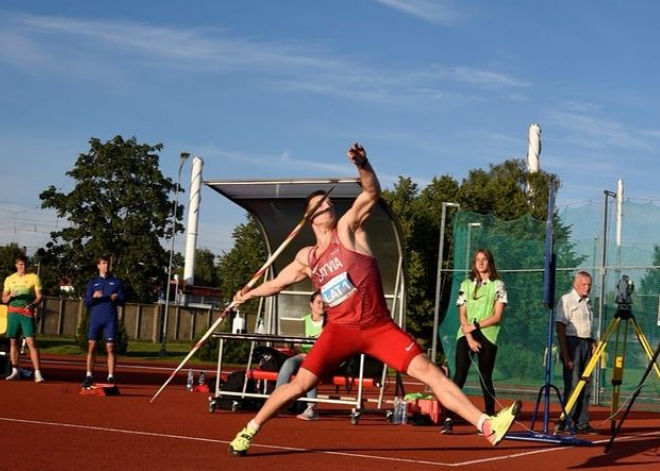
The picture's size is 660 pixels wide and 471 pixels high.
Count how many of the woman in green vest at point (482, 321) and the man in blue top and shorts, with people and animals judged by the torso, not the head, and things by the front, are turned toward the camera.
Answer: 2

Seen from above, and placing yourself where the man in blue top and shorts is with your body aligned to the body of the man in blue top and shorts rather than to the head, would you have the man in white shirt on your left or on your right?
on your left

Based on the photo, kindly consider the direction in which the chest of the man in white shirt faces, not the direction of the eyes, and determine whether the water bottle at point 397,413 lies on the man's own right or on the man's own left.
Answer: on the man's own right

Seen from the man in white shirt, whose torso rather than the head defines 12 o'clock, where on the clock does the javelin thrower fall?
The javelin thrower is roughly at 2 o'clock from the man in white shirt.

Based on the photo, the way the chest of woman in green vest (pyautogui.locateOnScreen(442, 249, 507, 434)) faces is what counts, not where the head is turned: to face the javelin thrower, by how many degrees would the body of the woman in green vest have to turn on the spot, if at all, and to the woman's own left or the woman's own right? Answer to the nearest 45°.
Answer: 0° — they already face them

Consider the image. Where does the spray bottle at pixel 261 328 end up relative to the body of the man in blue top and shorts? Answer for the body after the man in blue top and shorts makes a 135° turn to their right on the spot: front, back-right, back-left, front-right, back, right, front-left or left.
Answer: back-right

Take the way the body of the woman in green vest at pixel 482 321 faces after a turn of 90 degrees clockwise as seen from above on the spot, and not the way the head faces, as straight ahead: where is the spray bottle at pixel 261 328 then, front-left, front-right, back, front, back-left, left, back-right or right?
front-right

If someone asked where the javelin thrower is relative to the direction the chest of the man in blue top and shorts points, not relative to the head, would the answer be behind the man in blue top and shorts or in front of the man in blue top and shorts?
in front

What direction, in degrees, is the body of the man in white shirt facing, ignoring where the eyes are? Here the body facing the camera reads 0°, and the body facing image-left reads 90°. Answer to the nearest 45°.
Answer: approximately 315°

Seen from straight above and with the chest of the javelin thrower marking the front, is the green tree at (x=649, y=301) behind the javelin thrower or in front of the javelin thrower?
behind

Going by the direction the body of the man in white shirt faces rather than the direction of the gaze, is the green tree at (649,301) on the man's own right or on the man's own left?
on the man's own left

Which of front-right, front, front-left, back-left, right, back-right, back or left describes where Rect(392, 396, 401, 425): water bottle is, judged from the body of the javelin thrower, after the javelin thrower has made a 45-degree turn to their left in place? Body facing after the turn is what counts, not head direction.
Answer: back-left
